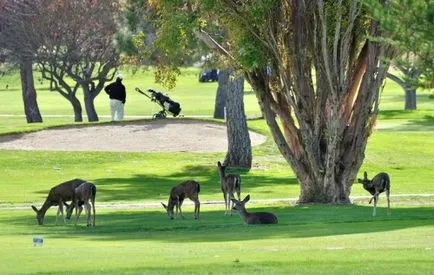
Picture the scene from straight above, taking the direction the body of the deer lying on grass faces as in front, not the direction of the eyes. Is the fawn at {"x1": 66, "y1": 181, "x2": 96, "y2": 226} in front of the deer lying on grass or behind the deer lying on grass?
in front

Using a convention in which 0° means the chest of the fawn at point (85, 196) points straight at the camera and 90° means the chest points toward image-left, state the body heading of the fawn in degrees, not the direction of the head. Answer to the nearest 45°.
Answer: approximately 135°

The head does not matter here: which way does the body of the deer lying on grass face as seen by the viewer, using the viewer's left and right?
facing to the left of the viewer

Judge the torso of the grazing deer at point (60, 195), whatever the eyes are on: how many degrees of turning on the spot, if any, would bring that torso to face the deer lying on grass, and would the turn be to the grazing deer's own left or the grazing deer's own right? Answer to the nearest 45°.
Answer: approximately 135° to the grazing deer's own left

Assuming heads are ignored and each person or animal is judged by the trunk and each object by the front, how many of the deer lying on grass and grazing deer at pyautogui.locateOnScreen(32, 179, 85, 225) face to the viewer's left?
2

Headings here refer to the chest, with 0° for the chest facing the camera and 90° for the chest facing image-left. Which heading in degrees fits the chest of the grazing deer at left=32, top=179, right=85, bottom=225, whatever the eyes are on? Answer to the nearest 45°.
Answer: approximately 90°

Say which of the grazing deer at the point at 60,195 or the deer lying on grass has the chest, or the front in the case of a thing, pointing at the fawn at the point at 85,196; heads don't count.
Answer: the deer lying on grass
